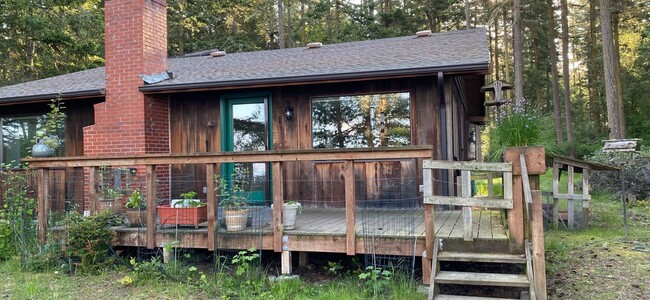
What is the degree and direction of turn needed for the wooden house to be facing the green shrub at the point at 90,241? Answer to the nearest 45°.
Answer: approximately 45° to its right

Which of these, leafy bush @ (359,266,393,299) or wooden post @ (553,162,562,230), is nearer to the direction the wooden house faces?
the leafy bush

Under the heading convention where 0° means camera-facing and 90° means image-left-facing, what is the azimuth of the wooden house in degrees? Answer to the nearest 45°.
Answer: approximately 0°

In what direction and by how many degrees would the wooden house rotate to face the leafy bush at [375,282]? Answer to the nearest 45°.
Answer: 0° — it already faces it

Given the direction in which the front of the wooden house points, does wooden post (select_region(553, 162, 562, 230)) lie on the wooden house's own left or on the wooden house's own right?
on the wooden house's own left

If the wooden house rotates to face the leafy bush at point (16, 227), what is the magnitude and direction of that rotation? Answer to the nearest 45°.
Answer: approximately 90° to its right
